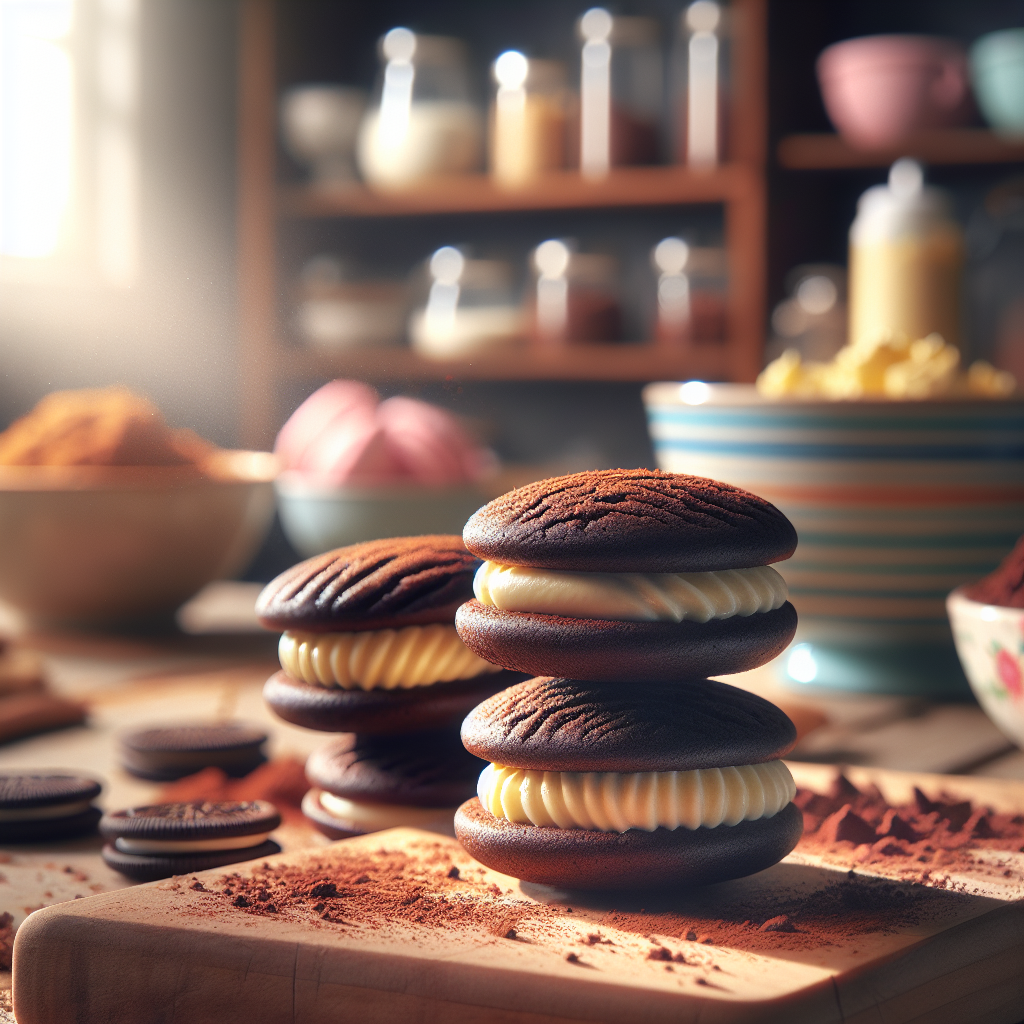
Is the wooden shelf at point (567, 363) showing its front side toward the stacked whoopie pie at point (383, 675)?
yes

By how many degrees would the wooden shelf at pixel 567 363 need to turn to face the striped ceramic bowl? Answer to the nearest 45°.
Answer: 0° — it already faces it

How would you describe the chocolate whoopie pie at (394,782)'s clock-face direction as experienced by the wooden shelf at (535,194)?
The chocolate whoopie pie is roughly at 12 o'clock from the wooden shelf.

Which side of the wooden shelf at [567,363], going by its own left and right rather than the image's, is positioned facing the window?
right

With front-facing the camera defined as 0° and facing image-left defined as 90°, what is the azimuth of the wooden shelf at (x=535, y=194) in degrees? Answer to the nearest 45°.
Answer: approximately 0°

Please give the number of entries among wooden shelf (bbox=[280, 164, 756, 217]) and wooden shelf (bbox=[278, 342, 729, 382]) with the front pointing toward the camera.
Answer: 2

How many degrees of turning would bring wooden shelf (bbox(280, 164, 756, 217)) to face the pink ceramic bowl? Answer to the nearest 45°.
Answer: approximately 45° to its left

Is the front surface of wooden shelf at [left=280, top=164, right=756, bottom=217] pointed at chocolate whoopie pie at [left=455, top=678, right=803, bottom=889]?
yes
